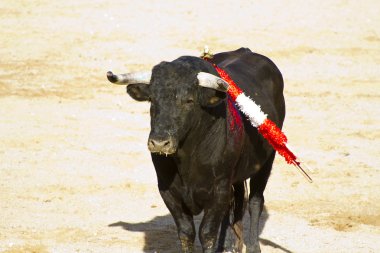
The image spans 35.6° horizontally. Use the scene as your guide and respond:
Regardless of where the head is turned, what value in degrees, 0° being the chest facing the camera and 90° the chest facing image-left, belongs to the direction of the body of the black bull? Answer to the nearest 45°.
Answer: approximately 45°
